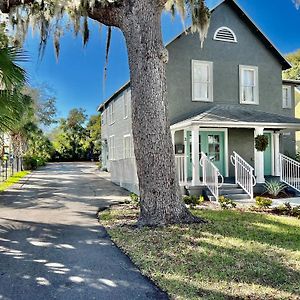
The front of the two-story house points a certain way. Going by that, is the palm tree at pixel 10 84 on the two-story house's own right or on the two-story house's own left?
on the two-story house's own right

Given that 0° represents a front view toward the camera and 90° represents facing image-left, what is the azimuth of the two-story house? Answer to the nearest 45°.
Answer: approximately 315°

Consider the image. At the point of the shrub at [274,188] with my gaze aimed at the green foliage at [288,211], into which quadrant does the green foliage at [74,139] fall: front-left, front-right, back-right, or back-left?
back-right

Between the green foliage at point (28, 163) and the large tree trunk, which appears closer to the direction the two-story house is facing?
the large tree trunk

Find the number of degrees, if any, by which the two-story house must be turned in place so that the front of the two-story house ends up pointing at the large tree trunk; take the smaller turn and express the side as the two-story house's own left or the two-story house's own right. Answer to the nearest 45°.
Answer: approximately 45° to the two-story house's own right

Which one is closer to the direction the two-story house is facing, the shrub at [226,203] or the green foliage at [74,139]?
the shrub

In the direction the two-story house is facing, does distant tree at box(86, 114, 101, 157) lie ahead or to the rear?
to the rear
